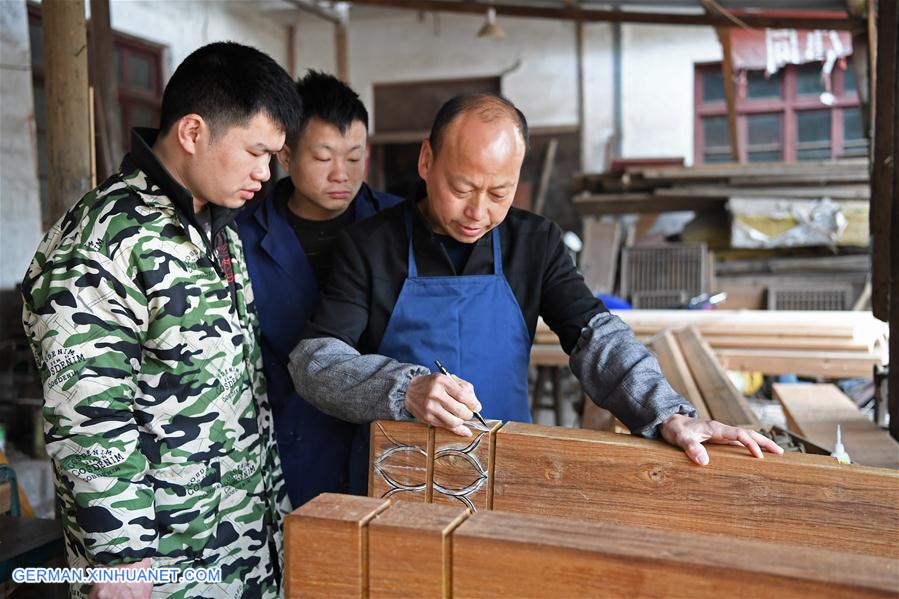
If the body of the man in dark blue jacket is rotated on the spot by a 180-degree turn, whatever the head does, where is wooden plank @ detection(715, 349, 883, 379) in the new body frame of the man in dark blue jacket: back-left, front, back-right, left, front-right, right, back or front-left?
right

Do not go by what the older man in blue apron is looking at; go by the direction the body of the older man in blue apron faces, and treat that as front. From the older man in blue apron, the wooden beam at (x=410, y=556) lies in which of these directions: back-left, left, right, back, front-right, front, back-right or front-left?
front

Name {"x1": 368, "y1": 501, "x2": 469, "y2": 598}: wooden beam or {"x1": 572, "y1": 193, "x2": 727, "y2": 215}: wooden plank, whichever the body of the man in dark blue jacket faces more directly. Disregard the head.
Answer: the wooden beam

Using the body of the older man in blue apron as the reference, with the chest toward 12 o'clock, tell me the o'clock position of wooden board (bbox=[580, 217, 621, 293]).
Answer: The wooden board is roughly at 6 o'clock from the older man in blue apron.

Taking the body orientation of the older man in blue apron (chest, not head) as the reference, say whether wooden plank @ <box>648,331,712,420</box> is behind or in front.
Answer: behind

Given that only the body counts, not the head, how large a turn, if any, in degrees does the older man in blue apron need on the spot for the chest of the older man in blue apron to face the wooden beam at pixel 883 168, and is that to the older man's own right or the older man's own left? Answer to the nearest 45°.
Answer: approximately 135° to the older man's own left

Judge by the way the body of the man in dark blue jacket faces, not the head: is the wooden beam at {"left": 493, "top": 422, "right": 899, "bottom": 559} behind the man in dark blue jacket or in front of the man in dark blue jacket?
in front

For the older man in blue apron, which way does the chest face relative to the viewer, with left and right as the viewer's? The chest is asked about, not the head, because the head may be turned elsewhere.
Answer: facing the viewer

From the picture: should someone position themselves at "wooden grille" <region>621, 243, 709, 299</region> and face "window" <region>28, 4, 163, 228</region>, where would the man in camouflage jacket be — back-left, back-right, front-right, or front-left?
front-left

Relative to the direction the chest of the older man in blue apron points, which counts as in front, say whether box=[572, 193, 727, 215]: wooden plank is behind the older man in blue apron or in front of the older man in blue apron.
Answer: behind

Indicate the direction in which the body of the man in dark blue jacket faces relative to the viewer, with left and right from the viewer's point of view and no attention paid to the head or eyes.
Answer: facing the viewer and to the right of the viewer

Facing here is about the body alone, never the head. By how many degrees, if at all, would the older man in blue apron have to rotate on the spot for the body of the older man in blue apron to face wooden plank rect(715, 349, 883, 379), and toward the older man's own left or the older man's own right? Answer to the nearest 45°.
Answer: approximately 135° to the older man's own left

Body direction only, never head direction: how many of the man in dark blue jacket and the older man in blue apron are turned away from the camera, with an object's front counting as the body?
0

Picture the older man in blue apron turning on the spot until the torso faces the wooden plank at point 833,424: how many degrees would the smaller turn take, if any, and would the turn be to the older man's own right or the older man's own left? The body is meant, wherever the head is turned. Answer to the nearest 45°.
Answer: approximately 135° to the older man's own left

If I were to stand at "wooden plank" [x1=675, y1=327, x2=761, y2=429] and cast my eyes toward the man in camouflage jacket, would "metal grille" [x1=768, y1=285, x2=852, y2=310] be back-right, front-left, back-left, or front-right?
back-right
